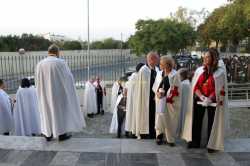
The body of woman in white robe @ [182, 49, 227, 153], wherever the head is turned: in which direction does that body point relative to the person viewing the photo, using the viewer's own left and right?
facing the viewer and to the left of the viewer

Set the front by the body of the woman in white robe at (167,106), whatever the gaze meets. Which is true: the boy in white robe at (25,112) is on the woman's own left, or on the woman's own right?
on the woman's own right

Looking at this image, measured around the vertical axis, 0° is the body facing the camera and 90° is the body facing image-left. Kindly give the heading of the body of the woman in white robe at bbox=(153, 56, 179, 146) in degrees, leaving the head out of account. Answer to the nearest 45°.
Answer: approximately 45°

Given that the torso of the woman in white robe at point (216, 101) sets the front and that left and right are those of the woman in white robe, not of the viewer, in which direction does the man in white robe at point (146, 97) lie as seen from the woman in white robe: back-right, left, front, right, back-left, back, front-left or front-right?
right

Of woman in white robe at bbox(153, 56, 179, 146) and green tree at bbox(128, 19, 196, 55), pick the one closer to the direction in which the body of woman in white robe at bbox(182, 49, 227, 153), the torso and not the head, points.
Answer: the woman in white robe

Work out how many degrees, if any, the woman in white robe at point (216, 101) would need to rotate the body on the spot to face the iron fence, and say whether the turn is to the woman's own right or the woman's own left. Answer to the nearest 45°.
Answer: approximately 90° to the woman's own right

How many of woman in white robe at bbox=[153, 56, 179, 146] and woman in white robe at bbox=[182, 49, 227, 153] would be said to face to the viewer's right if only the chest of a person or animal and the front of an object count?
0

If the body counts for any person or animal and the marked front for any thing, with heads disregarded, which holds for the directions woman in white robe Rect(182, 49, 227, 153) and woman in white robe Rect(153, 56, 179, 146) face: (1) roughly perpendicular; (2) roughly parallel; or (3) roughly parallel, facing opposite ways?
roughly parallel
